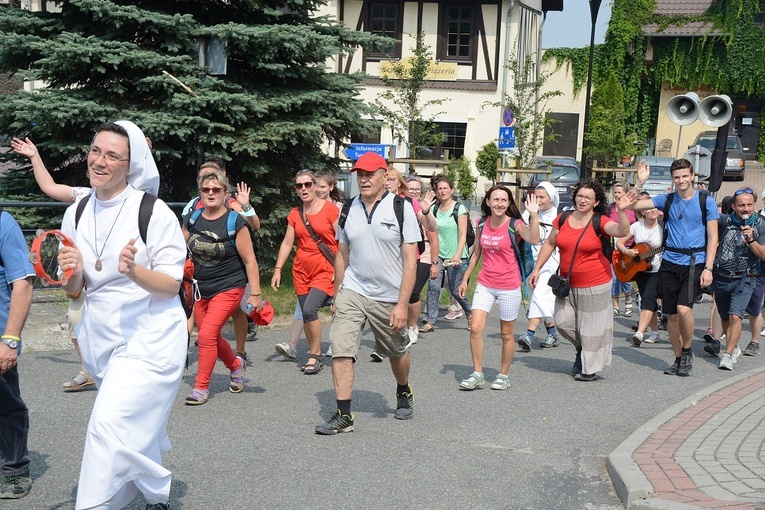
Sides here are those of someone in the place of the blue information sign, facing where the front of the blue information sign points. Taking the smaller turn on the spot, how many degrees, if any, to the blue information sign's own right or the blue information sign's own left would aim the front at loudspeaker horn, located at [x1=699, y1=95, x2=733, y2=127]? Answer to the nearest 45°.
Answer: approximately 45° to the blue information sign's own left

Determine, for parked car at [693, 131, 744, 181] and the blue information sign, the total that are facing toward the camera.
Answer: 2

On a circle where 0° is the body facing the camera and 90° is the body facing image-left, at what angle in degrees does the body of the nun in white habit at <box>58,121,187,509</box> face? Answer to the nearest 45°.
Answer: approximately 45°

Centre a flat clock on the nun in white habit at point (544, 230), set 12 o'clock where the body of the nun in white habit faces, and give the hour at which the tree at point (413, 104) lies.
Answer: The tree is roughly at 4 o'clock from the nun in white habit.

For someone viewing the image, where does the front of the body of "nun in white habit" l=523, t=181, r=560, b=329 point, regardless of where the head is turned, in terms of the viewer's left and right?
facing the viewer and to the left of the viewer

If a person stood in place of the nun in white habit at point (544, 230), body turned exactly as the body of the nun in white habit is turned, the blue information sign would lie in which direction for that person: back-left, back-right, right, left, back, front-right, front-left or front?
back-right

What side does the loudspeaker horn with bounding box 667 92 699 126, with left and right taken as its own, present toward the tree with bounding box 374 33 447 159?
right

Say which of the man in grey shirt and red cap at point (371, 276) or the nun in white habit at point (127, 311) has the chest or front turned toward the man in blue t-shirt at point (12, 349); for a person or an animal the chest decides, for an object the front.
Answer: the man in grey shirt and red cap at point (371, 276)

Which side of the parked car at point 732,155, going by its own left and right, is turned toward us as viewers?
front

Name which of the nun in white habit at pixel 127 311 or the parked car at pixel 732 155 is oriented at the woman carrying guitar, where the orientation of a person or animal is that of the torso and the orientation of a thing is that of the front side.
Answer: the parked car

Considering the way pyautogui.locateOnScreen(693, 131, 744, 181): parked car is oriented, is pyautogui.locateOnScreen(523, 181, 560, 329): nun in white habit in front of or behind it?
in front

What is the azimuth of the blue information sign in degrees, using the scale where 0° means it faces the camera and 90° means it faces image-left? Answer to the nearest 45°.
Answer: approximately 0°

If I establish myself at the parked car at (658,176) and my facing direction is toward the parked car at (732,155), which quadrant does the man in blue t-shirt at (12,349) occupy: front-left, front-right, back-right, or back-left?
back-right
